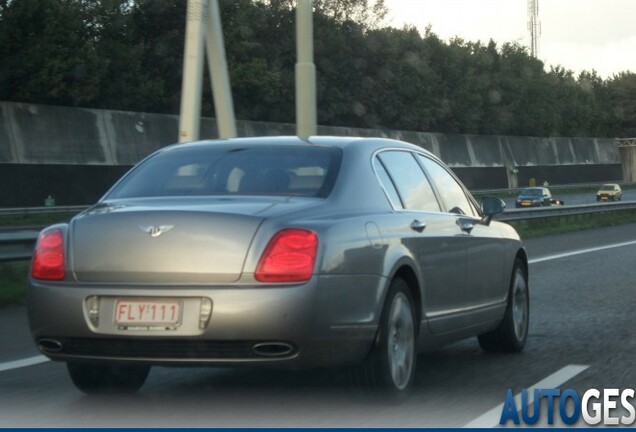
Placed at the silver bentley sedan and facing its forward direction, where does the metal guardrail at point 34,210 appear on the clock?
The metal guardrail is roughly at 10 o'clock from the silver bentley sedan.

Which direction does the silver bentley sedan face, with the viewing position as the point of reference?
facing away from the viewer and to the right of the viewer

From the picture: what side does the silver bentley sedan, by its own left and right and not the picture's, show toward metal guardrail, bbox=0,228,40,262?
left

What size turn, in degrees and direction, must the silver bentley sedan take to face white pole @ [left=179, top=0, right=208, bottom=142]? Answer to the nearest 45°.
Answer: approximately 45° to its left

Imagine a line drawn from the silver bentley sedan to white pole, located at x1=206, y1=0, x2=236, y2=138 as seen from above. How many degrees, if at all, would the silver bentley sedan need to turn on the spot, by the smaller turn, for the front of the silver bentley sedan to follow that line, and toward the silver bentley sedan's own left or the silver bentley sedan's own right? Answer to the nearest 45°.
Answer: approximately 45° to the silver bentley sedan's own left
